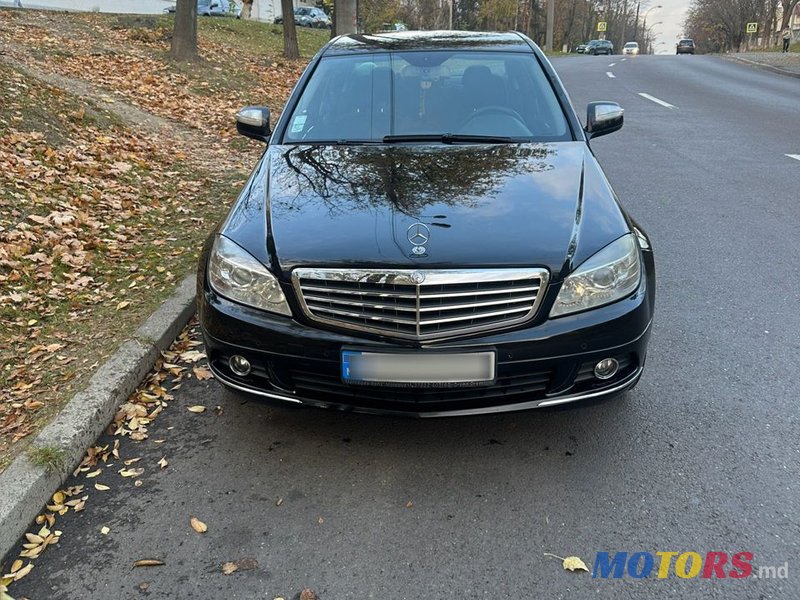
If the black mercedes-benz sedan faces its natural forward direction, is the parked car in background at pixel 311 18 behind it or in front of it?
behind

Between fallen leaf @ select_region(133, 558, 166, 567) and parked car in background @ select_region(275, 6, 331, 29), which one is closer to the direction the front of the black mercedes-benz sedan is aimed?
the fallen leaf

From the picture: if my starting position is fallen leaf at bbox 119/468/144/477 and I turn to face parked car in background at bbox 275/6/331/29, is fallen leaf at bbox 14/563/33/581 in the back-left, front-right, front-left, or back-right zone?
back-left

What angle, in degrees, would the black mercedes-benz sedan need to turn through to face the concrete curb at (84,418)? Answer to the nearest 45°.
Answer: approximately 90° to its right

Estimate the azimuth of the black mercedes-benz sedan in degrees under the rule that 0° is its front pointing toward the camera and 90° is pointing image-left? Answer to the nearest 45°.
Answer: approximately 0°

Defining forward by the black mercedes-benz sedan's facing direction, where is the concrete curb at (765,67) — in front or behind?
behind

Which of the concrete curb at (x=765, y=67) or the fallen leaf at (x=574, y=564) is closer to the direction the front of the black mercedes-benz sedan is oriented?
the fallen leaf

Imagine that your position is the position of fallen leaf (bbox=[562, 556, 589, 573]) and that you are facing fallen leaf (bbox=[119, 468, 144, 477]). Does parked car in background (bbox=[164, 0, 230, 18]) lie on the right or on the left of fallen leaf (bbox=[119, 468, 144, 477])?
right

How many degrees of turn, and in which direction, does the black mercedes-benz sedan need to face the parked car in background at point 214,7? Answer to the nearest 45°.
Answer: approximately 180°

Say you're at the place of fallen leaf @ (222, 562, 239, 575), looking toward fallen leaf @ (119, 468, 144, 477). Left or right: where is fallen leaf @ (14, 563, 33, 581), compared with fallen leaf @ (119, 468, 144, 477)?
left

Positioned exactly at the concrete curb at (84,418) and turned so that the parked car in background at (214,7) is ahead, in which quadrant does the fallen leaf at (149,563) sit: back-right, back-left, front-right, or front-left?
back-right

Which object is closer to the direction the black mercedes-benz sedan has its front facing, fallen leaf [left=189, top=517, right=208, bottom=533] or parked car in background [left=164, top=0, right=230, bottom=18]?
the fallen leaf

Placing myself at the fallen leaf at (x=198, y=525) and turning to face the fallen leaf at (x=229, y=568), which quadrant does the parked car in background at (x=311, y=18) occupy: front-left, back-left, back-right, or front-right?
back-left

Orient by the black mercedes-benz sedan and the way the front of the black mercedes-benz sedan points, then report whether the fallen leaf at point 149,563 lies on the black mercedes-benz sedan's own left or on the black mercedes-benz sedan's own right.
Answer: on the black mercedes-benz sedan's own right
